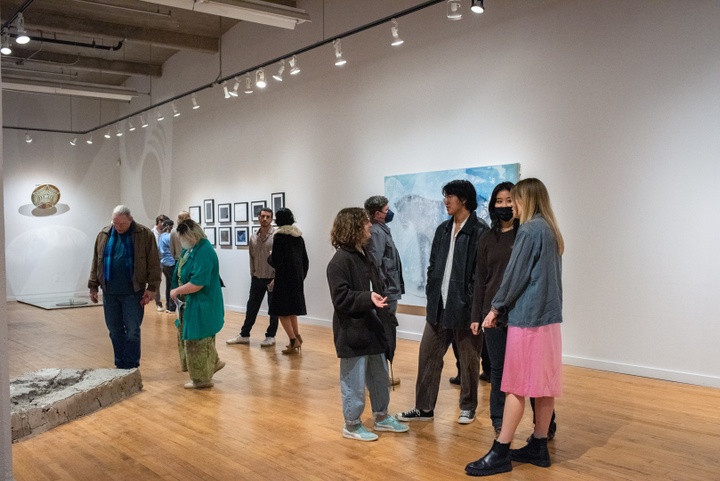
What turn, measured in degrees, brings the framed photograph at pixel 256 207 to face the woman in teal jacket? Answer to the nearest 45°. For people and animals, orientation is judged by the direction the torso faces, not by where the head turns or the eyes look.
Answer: approximately 45° to its left

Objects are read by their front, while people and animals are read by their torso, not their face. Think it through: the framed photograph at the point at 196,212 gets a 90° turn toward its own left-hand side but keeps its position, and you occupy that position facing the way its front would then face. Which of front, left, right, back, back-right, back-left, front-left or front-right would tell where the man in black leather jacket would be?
front-right

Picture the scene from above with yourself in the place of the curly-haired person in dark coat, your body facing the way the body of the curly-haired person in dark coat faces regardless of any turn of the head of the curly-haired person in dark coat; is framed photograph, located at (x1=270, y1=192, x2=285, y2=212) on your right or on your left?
on your left

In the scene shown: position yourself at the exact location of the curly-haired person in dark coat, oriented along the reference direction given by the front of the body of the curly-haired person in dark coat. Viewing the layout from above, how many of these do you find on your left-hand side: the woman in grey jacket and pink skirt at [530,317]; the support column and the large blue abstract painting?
1

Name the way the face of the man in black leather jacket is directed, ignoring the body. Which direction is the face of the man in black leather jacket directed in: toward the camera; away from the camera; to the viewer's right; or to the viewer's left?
to the viewer's left

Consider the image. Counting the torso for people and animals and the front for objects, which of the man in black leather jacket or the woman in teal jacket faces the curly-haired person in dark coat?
the man in black leather jacket

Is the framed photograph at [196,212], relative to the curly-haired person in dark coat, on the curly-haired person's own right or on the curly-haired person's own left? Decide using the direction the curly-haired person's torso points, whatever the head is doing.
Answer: on the curly-haired person's own left

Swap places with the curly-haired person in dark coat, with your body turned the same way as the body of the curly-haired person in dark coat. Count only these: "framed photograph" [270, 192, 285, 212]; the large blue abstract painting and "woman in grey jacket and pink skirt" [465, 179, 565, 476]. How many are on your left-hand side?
2

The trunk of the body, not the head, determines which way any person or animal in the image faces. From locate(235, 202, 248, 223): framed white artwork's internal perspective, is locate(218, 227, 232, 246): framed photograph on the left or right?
on its right

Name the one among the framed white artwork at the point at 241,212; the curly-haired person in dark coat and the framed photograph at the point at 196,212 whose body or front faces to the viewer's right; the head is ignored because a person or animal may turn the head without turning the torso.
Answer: the curly-haired person in dark coat

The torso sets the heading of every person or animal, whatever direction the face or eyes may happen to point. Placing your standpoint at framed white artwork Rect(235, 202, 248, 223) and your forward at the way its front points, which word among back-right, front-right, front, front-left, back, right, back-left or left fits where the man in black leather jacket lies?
front-left

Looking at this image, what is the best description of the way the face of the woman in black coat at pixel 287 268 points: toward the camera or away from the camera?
away from the camera

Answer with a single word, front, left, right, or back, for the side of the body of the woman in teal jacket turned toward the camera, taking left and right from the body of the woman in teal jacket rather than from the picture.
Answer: left
